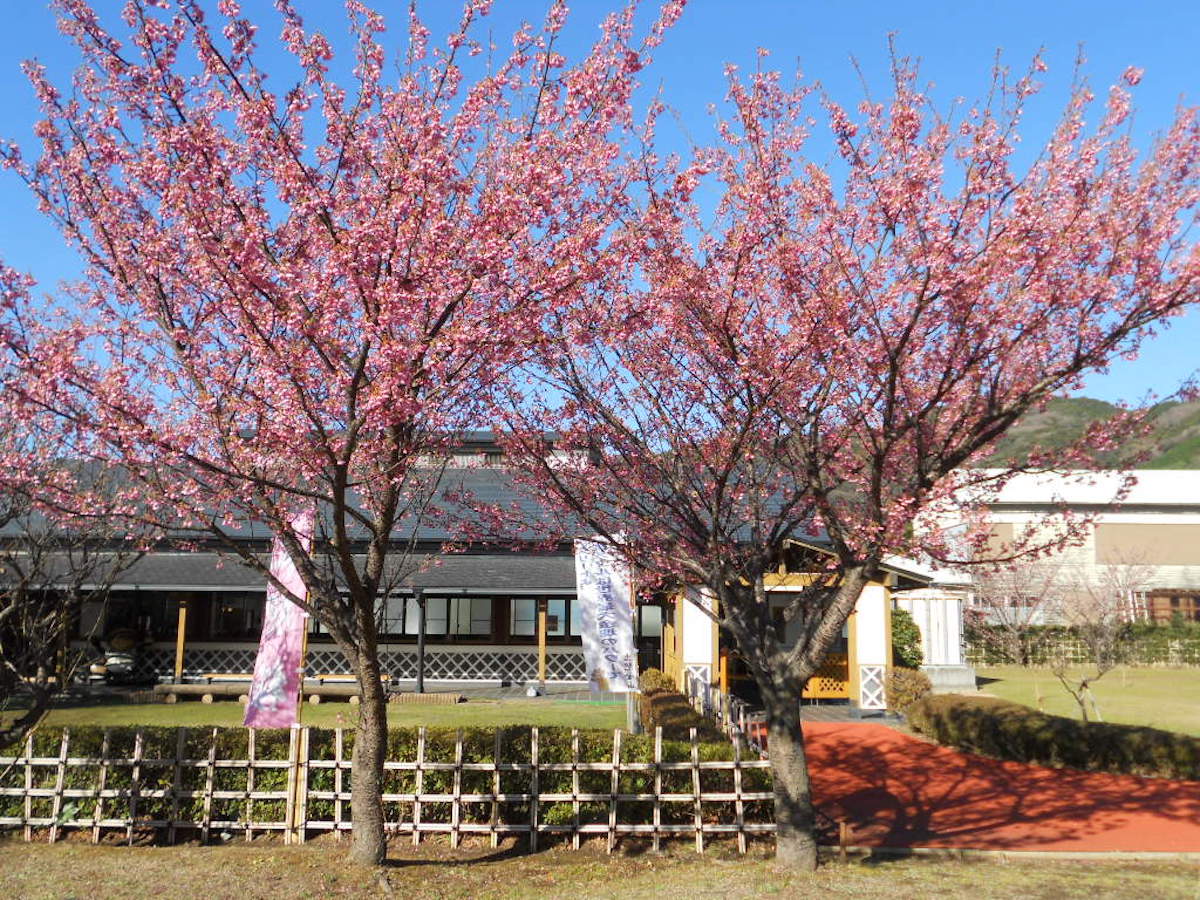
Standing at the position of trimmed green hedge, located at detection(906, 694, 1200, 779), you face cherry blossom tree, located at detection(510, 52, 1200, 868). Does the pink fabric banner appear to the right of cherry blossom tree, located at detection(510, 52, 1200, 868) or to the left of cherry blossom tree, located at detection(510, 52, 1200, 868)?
right

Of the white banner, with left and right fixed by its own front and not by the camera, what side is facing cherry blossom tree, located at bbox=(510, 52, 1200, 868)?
front

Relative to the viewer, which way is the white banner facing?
toward the camera

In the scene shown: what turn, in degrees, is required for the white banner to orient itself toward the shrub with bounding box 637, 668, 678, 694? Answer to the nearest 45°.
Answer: approximately 135° to its left

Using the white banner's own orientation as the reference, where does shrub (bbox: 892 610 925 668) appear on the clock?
The shrub is roughly at 8 o'clock from the white banner.

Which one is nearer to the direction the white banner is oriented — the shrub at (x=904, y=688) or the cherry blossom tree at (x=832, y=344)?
the cherry blossom tree

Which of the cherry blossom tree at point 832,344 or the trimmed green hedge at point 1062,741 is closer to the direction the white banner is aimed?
the cherry blossom tree

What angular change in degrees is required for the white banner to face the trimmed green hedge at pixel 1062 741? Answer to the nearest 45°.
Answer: approximately 45° to its left

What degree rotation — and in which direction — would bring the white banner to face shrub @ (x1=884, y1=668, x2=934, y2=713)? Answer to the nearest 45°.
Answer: approximately 90° to its left

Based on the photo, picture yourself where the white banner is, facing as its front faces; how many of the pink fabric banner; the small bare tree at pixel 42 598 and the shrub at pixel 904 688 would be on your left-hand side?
1

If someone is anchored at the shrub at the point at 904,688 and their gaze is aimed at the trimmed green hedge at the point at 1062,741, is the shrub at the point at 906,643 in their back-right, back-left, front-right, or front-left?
back-left

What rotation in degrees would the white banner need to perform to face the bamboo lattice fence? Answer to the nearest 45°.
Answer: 0° — it already faces it

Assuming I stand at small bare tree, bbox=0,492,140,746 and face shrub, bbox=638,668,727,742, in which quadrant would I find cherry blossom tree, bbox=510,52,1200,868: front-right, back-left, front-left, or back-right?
front-right

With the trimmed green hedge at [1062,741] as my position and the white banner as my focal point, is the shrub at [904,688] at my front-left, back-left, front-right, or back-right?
front-right

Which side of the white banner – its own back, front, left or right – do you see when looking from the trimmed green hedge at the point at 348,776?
front
